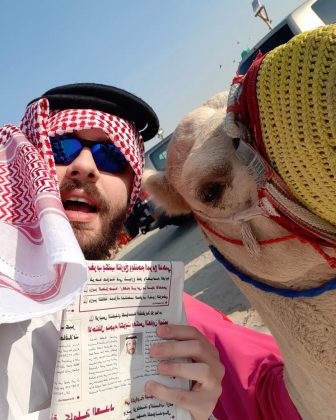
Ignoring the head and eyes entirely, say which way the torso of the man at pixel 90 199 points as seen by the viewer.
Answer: toward the camera

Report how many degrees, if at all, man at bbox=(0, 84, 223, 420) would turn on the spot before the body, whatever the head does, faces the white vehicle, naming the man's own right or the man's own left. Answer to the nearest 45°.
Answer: approximately 135° to the man's own left

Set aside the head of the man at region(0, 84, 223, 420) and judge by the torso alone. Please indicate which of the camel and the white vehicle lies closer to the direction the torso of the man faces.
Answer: the camel
